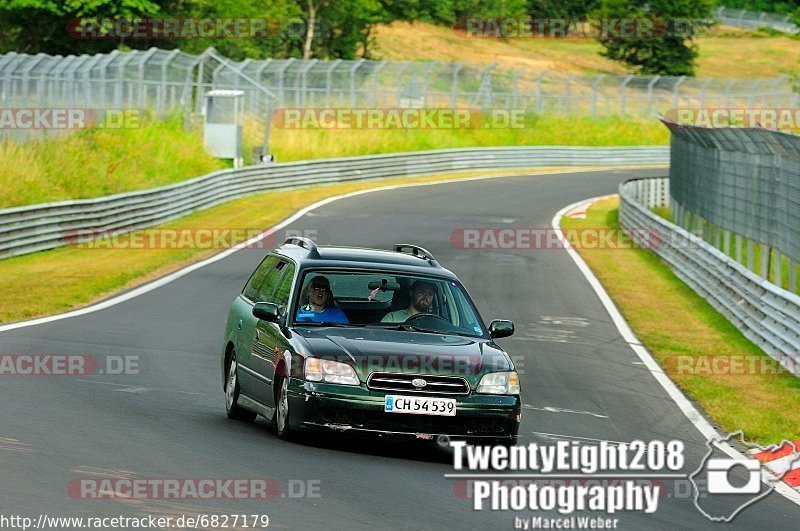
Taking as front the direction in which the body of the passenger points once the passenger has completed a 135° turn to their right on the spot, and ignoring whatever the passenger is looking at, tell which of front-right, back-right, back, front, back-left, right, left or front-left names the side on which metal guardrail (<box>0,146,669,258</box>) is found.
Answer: front-right

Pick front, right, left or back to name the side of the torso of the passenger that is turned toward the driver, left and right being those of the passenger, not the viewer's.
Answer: left

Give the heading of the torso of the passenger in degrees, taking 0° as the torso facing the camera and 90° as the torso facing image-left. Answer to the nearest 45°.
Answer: approximately 0°

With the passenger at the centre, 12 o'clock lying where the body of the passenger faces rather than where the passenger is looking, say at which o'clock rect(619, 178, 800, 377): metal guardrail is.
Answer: The metal guardrail is roughly at 7 o'clock from the passenger.

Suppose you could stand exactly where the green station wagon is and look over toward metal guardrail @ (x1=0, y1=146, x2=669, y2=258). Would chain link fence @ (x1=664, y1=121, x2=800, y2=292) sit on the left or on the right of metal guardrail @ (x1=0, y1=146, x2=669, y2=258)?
right

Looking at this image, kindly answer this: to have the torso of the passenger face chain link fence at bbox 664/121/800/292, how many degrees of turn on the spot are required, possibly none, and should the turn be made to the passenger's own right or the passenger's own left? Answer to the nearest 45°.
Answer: approximately 135° to the passenger's own left
